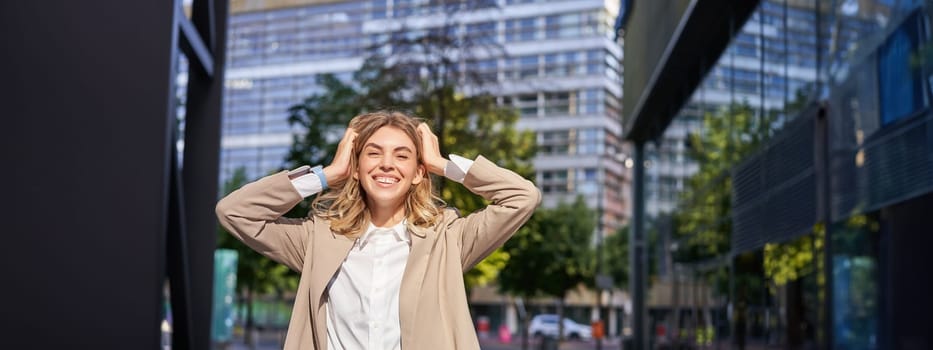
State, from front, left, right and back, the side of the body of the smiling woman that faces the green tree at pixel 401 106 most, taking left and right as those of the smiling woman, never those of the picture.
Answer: back

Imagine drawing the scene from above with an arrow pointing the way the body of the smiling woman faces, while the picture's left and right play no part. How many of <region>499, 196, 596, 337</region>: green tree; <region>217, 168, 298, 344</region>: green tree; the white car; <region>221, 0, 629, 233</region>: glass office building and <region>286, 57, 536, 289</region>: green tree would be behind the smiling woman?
5

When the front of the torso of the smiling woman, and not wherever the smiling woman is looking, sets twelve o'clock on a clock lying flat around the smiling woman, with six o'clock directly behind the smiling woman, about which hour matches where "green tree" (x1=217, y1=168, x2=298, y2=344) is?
The green tree is roughly at 6 o'clock from the smiling woman.

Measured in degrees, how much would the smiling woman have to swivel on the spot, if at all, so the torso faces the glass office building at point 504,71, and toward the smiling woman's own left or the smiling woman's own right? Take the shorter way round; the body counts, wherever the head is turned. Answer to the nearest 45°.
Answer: approximately 180°

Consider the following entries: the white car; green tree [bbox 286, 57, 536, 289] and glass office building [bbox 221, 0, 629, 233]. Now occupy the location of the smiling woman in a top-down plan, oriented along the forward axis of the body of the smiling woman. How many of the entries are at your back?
3

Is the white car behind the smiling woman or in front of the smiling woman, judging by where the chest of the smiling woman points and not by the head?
behind

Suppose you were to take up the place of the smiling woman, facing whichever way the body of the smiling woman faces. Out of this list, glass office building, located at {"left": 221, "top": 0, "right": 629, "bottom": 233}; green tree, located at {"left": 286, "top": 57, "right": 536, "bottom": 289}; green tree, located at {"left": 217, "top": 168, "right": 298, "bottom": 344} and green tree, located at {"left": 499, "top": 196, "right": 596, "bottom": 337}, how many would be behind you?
4

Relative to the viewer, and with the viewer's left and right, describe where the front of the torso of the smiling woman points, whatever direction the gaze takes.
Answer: facing the viewer

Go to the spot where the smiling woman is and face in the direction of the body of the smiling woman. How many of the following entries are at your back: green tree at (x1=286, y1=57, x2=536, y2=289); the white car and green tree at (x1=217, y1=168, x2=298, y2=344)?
3
